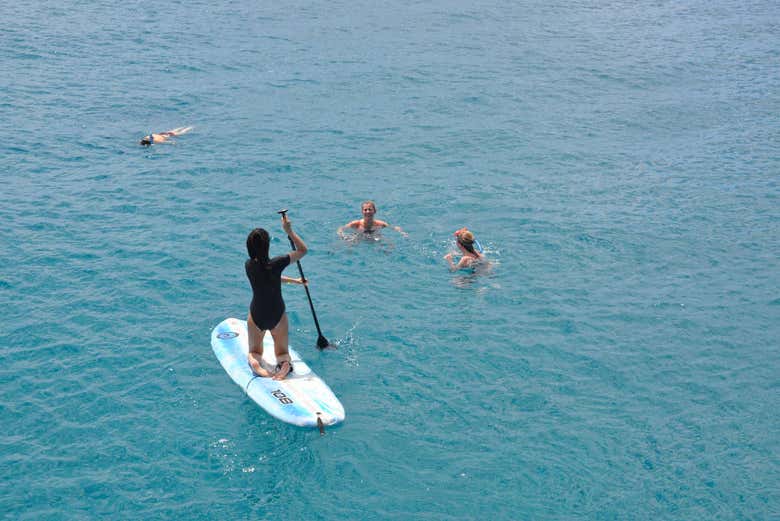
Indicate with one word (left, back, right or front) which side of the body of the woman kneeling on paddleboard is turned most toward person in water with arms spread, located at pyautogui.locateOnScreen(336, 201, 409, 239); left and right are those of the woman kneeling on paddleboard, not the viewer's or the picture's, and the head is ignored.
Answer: front

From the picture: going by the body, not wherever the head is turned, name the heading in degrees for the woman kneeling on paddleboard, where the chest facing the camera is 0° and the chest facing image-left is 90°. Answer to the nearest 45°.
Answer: approximately 180°

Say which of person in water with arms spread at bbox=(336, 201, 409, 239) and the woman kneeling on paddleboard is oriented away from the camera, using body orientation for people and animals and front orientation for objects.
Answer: the woman kneeling on paddleboard

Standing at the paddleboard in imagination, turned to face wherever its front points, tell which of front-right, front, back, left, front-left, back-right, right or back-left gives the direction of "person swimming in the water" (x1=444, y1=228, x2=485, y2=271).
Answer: right

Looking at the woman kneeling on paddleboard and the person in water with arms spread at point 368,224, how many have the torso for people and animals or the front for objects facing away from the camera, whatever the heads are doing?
1

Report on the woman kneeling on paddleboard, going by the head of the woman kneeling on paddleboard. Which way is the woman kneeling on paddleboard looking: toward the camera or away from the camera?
away from the camera

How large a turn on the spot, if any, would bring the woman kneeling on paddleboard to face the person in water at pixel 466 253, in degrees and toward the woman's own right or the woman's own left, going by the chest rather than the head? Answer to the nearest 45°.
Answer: approximately 45° to the woman's own right

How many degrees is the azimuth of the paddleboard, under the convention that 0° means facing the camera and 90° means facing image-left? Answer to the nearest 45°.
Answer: approximately 135°

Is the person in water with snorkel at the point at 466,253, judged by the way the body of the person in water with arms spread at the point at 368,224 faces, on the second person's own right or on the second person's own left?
on the second person's own left
